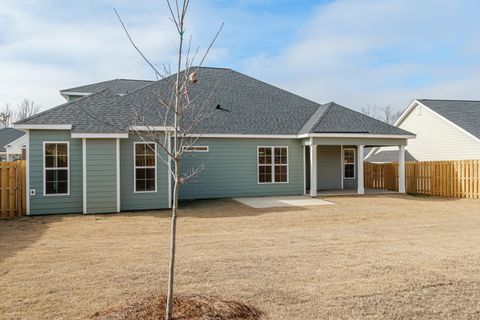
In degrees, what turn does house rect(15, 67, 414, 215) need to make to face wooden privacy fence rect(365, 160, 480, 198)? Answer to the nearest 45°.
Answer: approximately 90° to its right

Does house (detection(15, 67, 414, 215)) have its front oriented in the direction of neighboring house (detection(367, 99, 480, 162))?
no

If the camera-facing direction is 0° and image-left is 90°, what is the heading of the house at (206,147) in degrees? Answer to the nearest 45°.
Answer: approximately 180°

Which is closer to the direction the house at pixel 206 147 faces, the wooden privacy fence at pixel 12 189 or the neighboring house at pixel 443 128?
the neighboring house

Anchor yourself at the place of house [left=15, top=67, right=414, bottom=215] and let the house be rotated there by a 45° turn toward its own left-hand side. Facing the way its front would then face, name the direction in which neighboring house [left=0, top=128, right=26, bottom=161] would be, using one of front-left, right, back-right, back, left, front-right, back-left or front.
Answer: front

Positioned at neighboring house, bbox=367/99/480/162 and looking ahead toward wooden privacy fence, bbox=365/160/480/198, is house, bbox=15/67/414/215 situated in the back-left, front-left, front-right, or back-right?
front-right

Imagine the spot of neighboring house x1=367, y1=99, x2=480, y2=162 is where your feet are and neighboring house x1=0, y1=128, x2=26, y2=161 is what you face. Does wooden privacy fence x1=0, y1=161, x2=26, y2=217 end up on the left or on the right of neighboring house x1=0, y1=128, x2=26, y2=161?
left

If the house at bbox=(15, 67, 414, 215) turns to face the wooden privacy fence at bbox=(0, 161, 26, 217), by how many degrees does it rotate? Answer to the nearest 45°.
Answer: approximately 135° to its left

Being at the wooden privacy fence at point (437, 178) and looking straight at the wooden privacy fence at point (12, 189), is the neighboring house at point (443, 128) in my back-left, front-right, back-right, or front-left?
back-right
